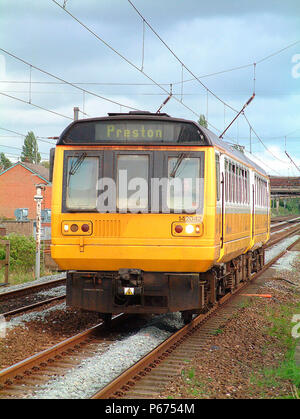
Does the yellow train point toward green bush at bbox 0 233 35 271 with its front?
no

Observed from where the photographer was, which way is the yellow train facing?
facing the viewer
